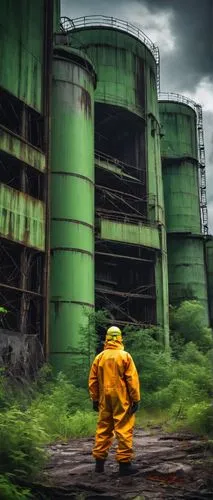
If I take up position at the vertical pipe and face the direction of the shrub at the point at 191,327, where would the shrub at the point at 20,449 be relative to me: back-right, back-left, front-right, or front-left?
back-right

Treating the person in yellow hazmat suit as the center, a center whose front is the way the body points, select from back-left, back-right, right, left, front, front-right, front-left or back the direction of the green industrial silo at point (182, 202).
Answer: front

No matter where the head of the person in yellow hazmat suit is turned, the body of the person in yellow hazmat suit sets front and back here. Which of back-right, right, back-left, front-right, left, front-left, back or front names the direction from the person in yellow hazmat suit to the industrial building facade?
front

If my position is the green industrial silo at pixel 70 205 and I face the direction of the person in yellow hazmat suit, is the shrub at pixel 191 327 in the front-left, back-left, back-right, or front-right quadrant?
back-left

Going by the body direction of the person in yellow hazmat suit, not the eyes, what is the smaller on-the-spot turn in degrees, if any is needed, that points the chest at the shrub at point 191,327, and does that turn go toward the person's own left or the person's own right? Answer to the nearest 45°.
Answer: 0° — they already face it

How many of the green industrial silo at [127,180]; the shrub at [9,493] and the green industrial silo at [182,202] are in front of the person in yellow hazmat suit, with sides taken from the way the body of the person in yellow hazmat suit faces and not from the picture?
2

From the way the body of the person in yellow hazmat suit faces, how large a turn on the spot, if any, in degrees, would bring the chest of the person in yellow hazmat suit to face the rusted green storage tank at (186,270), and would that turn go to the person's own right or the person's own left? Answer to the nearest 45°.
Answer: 0° — they already face it

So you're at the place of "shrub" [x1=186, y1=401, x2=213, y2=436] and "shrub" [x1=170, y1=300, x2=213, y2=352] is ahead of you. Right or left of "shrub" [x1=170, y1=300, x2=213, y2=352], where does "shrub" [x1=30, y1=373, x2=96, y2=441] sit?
left

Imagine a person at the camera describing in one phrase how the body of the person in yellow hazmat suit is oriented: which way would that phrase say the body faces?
away from the camera

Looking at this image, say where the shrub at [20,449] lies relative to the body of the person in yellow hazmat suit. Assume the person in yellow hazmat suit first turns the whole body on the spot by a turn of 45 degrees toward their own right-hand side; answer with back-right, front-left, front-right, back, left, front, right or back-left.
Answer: back

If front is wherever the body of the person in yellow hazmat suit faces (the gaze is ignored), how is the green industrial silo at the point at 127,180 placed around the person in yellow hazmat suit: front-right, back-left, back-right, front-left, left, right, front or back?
front

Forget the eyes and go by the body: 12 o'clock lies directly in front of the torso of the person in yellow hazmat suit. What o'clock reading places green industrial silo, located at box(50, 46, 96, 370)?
The green industrial silo is roughly at 12 o'clock from the person in yellow hazmat suit.

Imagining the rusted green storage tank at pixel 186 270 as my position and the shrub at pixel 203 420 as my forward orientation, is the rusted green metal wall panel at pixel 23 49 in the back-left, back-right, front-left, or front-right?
front-right

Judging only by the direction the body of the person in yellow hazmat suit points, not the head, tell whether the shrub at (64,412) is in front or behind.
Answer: in front

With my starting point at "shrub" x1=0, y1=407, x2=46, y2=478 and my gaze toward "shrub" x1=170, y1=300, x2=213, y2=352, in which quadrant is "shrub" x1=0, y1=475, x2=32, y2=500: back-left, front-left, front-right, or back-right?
back-right
